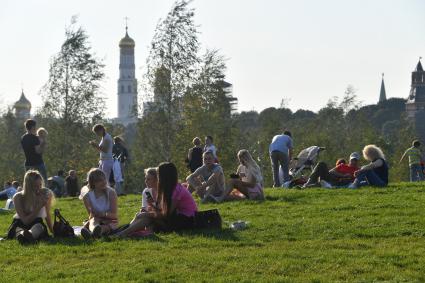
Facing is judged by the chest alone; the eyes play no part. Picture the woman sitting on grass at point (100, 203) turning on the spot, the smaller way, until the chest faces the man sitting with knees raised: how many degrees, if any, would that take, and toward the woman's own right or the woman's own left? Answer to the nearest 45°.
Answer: approximately 135° to the woman's own left

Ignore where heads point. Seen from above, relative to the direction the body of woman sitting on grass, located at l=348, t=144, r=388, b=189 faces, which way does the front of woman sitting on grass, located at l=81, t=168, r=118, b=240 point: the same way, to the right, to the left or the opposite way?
to the left

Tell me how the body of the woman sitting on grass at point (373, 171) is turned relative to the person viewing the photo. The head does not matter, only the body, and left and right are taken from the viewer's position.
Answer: facing to the left of the viewer

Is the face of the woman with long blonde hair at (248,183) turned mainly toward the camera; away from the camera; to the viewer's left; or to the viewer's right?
to the viewer's left

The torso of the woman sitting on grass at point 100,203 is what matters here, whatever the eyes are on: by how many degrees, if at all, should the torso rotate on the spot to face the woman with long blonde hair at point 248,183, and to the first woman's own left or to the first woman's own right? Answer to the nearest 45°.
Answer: approximately 135° to the first woman's own left

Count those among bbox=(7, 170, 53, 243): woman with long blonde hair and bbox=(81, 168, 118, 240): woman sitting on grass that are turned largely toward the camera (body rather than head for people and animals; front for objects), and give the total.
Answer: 2

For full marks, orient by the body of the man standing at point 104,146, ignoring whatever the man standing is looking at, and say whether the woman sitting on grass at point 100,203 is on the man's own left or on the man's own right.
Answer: on the man's own left

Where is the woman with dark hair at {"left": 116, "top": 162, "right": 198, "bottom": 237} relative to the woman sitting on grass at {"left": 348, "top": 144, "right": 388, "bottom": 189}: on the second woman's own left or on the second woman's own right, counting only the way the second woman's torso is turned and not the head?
on the second woman's own left
